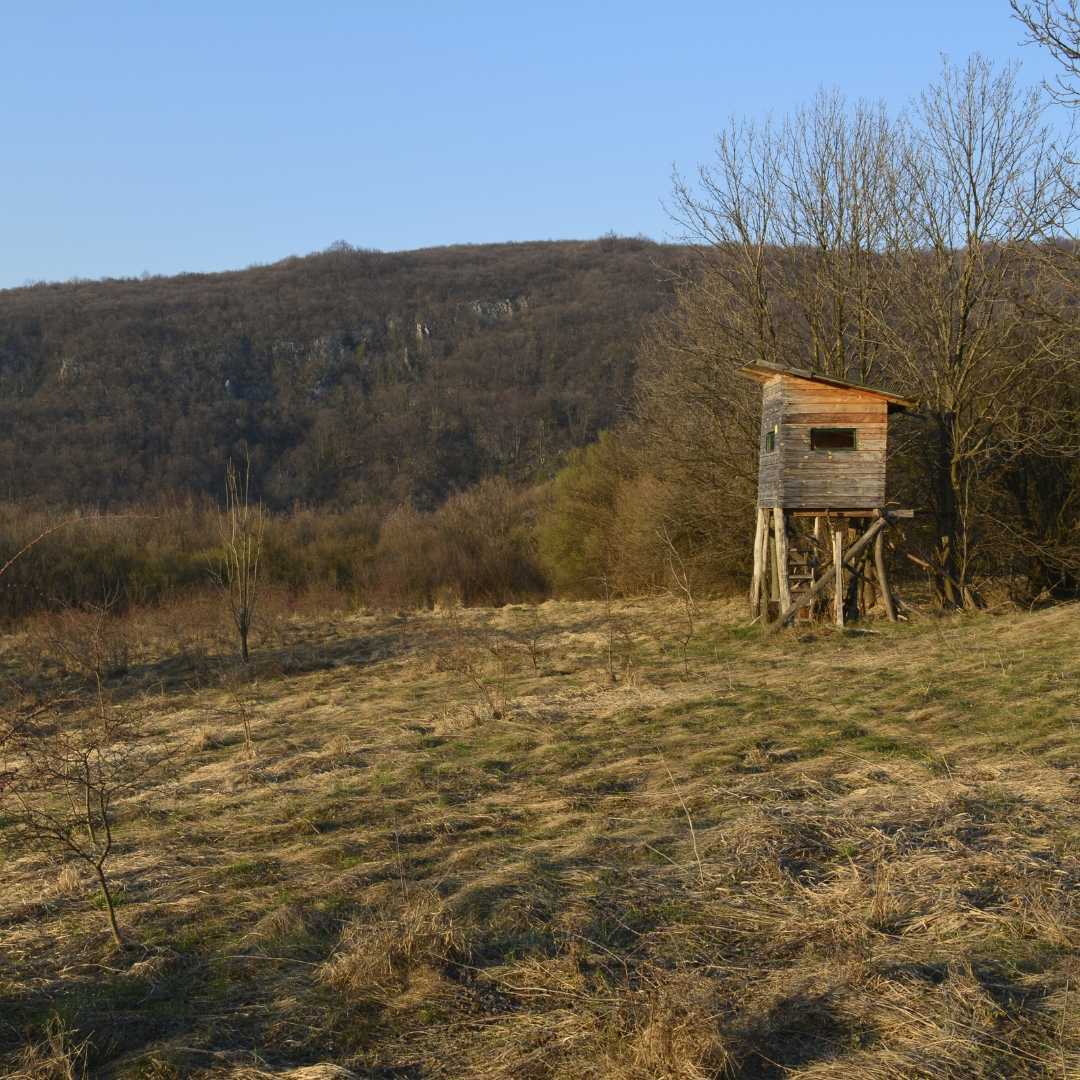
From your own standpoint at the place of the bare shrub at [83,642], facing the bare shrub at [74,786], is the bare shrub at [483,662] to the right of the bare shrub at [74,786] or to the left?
left

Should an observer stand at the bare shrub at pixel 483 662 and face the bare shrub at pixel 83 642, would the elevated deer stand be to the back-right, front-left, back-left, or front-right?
back-right

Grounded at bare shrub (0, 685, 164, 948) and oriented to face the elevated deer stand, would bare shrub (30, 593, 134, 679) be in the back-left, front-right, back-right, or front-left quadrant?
front-left

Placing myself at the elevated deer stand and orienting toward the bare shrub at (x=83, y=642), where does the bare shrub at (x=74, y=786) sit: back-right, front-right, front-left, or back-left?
front-left

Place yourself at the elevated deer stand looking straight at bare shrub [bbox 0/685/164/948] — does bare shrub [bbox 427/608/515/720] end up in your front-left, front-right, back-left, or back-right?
front-right

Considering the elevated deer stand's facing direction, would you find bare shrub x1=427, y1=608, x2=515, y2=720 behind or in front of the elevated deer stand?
in front
